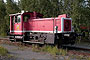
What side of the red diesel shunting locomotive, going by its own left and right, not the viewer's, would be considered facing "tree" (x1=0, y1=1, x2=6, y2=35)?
back

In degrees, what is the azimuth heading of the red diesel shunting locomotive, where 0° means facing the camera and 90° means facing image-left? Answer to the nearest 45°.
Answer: approximately 315°
